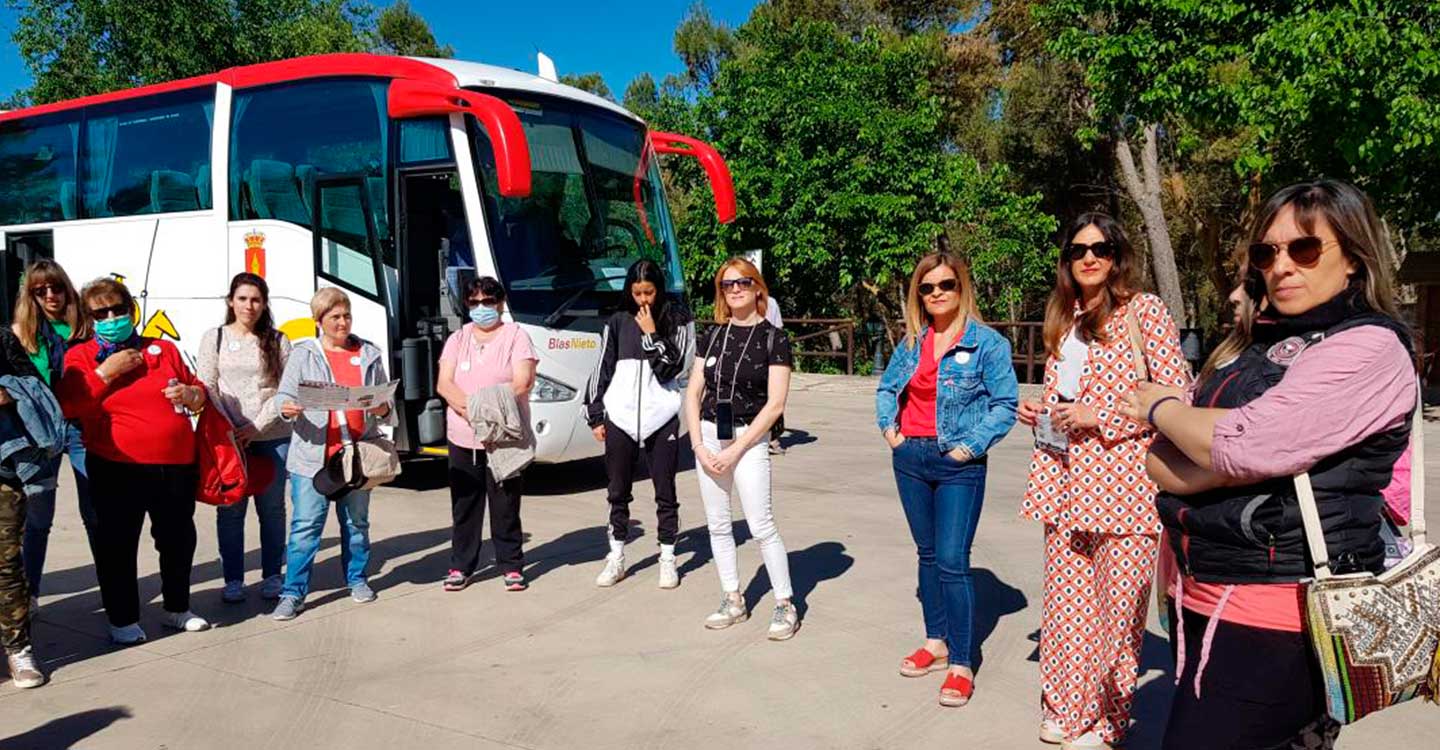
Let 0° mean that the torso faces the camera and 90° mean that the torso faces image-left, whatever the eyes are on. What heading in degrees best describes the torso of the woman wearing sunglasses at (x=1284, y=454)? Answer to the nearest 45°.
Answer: approximately 45°

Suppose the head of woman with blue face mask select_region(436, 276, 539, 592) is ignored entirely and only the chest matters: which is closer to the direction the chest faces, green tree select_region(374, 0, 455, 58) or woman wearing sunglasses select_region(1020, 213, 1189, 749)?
the woman wearing sunglasses

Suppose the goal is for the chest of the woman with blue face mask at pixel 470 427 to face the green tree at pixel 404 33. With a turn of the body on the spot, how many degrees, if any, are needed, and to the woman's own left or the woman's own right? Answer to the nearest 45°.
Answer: approximately 180°

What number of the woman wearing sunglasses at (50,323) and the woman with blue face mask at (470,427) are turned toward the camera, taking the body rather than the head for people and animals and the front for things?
2

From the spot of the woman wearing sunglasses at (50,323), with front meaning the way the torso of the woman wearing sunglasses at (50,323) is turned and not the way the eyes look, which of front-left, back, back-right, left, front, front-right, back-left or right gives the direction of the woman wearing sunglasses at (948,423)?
front-left

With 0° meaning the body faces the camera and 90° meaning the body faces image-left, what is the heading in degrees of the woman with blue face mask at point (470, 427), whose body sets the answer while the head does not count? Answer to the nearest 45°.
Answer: approximately 0°

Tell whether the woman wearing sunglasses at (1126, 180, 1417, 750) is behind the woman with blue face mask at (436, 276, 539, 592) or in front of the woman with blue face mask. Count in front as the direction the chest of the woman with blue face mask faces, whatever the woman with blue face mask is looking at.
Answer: in front

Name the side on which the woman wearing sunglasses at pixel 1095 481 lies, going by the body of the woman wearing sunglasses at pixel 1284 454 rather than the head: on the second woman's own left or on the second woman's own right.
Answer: on the second woman's own right
